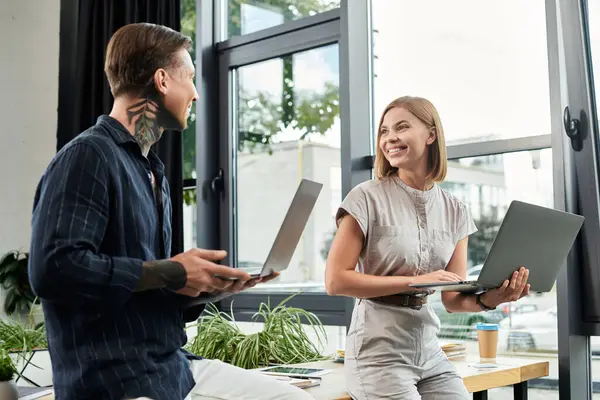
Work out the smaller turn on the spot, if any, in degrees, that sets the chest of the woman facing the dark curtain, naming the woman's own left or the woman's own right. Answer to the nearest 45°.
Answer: approximately 180°

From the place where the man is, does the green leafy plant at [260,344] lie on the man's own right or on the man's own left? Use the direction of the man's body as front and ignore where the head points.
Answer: on the man's own left

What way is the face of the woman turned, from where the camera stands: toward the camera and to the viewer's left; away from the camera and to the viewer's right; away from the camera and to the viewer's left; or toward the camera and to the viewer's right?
toward the camera and to the viewer's left

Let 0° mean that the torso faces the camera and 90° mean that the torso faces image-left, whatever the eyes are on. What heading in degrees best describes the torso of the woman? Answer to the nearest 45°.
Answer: approximately 315°

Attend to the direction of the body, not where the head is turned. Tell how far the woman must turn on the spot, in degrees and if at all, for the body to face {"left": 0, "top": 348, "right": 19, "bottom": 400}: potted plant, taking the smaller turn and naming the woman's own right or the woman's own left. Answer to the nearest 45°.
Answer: approximately 90° to the woman's own right

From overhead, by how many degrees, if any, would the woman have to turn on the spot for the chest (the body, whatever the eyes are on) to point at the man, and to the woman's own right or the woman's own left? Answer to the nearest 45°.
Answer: approximately 90° to the woman's own right

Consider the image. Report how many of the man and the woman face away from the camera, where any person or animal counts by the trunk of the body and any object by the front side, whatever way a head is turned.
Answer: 0

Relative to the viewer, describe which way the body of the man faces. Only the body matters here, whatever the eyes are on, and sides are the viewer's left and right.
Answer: facing to the right of the viewer
